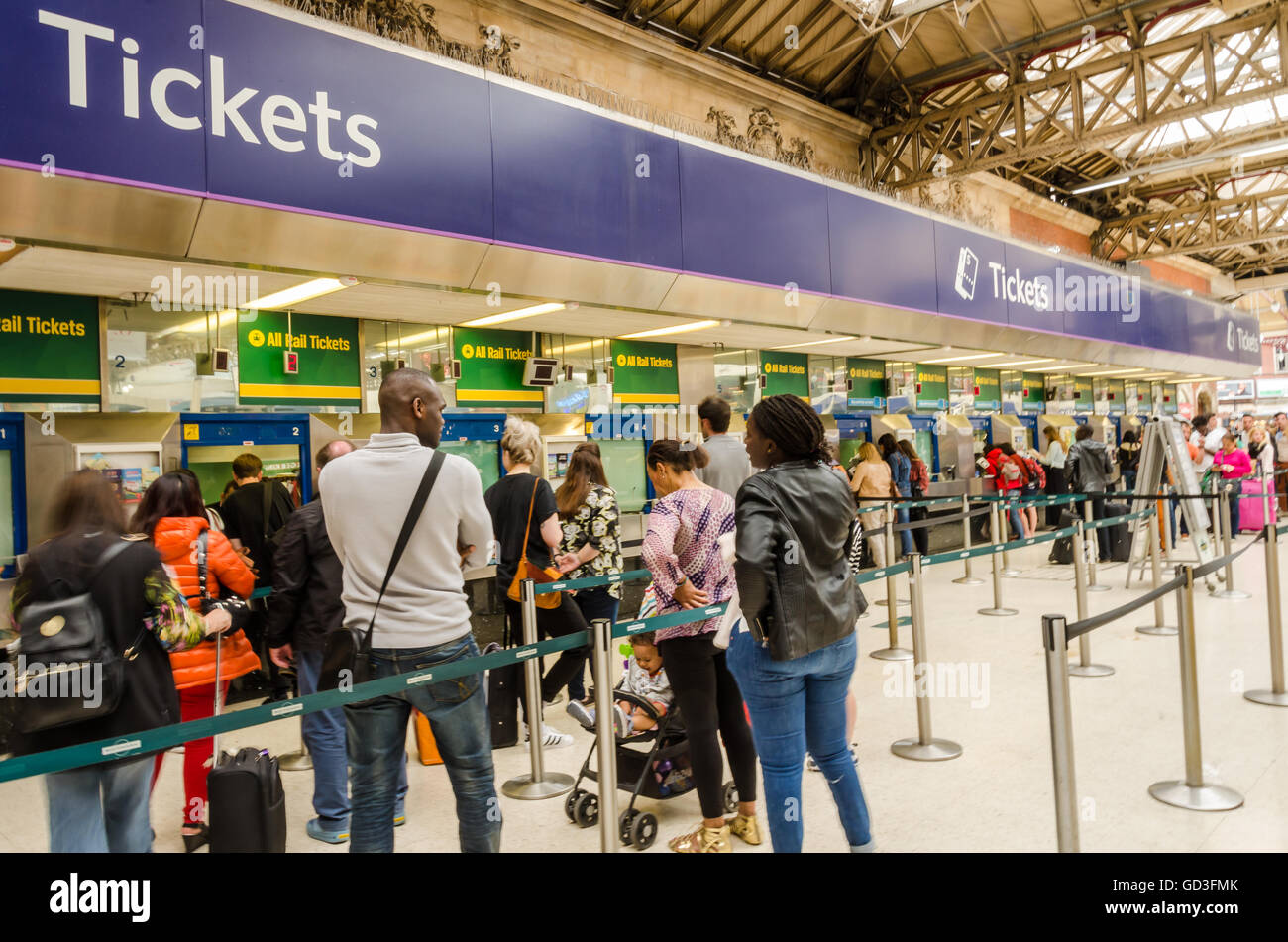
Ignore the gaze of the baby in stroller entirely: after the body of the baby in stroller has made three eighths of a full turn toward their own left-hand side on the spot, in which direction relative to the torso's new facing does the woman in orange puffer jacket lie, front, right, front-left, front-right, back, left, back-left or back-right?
back

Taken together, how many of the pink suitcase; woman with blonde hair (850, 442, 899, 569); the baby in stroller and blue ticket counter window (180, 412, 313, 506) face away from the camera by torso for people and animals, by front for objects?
1

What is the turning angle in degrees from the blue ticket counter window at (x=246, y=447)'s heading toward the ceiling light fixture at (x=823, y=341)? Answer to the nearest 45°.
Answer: approximately 90° to its left

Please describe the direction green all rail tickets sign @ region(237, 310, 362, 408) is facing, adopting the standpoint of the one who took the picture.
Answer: facing the viewer

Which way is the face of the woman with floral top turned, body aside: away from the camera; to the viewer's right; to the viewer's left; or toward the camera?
away from the camera

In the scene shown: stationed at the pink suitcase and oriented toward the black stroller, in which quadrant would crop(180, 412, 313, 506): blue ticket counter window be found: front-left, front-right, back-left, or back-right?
front-right

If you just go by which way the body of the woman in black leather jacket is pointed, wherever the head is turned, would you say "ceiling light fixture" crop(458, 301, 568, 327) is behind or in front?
in front

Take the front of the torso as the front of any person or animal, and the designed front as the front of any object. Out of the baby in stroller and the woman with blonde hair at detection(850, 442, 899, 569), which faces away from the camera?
the woman with blonde hair

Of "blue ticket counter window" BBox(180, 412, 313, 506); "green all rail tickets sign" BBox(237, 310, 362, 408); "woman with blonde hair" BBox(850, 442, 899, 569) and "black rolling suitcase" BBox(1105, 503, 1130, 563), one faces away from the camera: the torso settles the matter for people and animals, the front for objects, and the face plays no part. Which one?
the woman with blonde hair

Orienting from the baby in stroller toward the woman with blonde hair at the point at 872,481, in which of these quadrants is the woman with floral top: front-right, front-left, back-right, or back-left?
front-left

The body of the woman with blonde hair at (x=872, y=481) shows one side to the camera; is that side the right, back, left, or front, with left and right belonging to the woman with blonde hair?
back

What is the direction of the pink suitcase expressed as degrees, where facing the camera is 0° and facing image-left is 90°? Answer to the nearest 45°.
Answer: approximately 0°
